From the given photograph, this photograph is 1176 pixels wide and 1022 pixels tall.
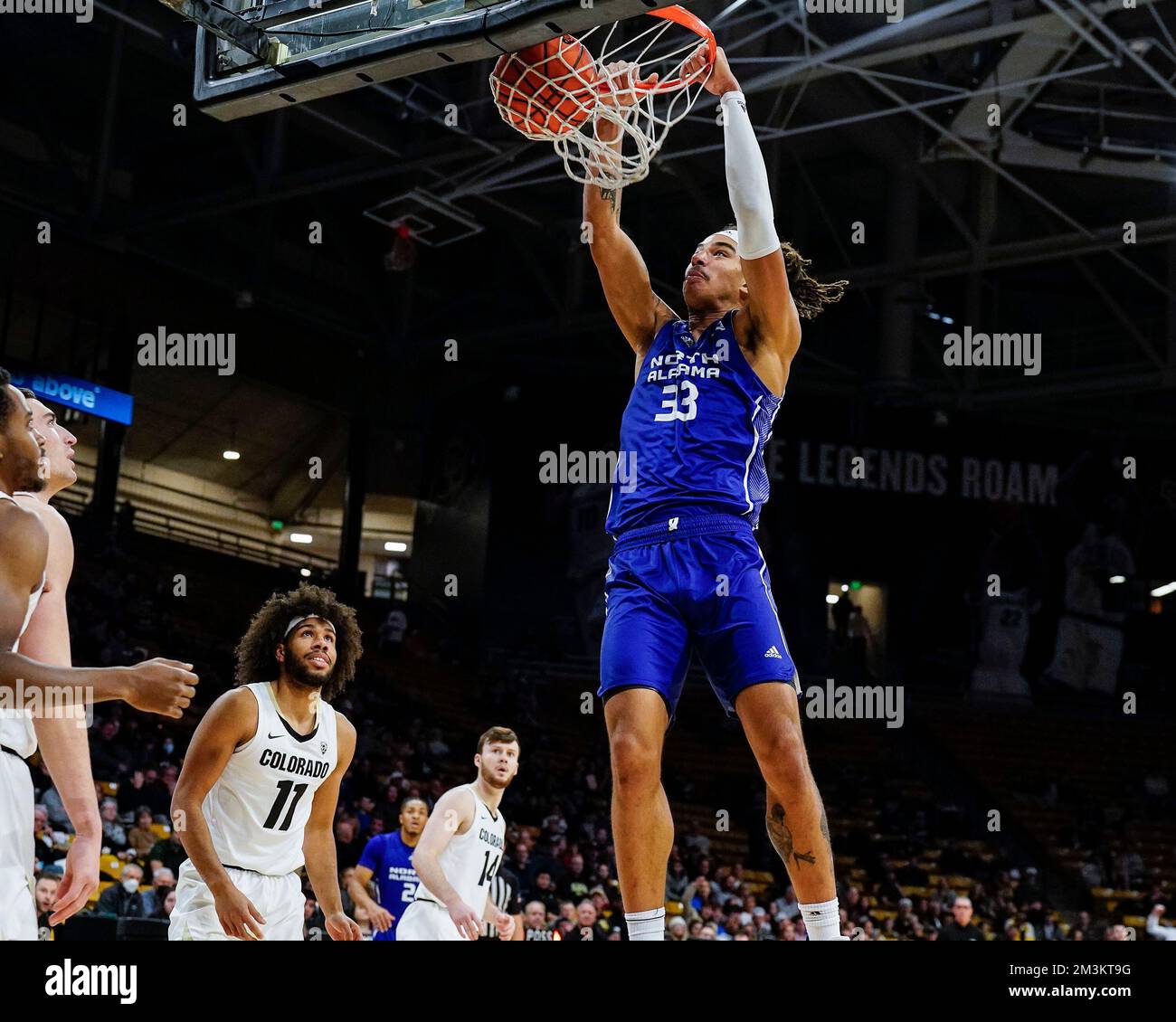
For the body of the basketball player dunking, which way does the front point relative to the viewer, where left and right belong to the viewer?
facing the viewer and to the left of the viewer

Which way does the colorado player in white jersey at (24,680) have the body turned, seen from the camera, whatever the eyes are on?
to the viewer's right

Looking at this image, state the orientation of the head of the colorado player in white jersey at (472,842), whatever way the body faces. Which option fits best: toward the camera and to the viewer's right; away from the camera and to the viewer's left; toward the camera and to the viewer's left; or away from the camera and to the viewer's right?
toward the camera and to the viewer's right

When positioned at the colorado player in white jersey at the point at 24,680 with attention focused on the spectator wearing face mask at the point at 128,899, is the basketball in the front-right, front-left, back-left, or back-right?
front-right

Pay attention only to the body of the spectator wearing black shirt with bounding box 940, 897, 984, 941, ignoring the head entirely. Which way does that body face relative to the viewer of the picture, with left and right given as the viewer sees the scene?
facing the viewer

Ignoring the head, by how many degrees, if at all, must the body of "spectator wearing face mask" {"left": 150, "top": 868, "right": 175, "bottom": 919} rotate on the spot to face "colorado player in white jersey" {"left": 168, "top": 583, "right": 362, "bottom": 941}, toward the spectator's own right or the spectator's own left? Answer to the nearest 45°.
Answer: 0° — they already face them

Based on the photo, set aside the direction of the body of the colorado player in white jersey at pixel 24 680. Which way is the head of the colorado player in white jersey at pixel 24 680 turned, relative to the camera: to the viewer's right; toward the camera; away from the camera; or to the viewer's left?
to the viewer's right

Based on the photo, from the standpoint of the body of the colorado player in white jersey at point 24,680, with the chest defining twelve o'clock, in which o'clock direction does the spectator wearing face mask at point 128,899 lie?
The spectator wearing face mask is roughly at 9 o'clock from the colorado player in white jersey.

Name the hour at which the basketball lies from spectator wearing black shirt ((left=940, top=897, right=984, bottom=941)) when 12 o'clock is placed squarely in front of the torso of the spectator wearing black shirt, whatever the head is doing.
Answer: The basketball is roughly at 12 o'clock from the spectator wearing black shirt.

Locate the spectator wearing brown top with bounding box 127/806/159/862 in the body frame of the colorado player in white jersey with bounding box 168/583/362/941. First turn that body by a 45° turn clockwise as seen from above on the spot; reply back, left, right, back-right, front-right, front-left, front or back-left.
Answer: back

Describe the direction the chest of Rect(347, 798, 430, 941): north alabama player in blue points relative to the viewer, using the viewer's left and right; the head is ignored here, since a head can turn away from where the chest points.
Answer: facing the viewer and to the right of the viewer

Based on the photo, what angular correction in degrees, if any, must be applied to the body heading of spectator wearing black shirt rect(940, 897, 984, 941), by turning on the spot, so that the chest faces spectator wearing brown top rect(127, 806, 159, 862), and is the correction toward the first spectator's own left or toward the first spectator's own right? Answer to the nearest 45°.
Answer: approximately 45° to the first spectator's own right

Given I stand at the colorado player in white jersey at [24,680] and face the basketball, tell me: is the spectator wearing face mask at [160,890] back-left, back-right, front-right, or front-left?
front-left

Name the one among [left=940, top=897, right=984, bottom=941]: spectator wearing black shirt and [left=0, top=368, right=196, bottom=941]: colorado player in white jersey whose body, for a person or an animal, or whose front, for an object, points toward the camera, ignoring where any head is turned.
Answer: the spectator wearing black shirt

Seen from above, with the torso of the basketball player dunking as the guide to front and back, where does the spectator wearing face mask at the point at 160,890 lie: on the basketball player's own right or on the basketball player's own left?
on the basketball player's own right
